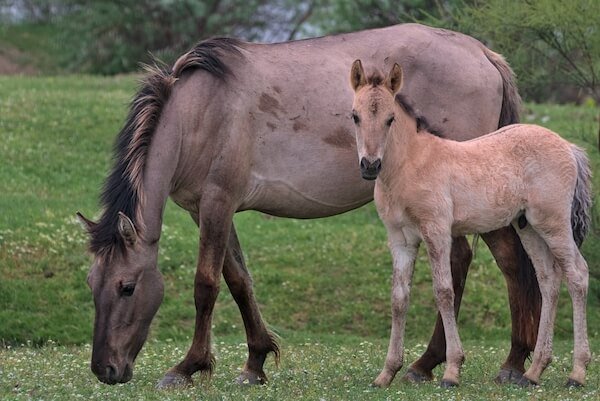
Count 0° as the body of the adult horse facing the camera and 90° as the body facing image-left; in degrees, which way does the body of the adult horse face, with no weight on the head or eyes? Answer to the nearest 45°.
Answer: approximately 90°

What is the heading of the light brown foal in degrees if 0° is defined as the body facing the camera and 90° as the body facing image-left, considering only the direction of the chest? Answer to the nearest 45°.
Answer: approximately 45°
